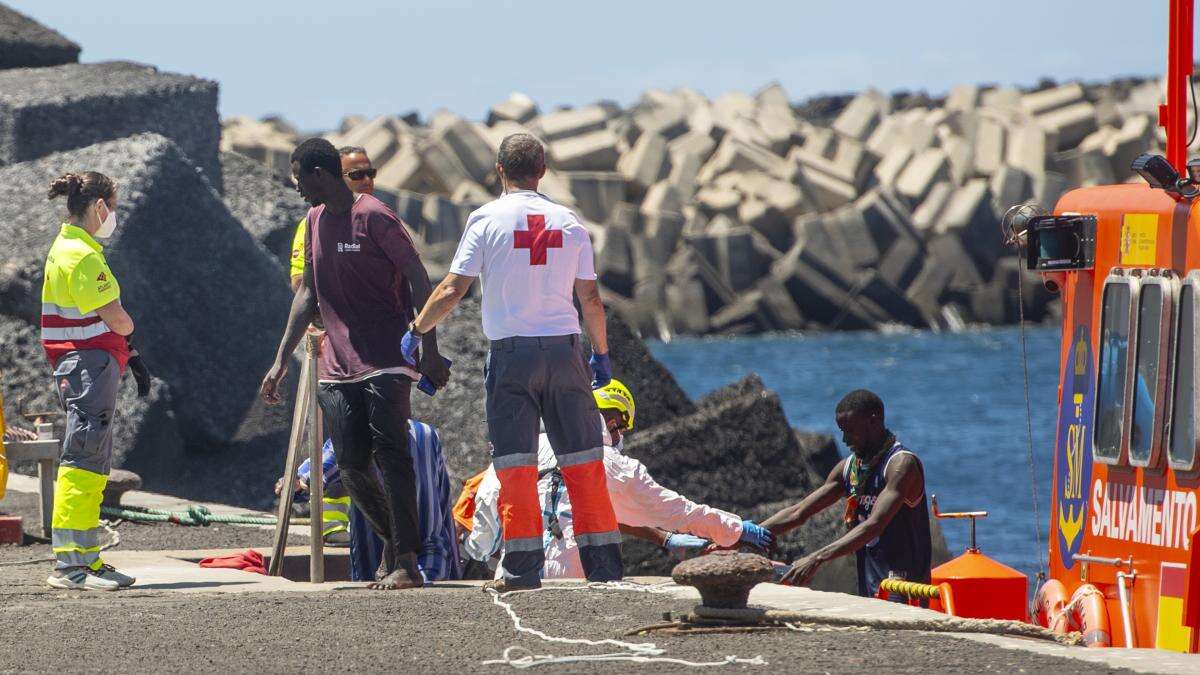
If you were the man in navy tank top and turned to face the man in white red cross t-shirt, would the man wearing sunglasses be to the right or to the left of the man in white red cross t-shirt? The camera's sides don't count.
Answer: right

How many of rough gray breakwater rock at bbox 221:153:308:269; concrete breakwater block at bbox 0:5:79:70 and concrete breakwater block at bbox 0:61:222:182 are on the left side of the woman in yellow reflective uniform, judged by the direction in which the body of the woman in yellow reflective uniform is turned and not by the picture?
3

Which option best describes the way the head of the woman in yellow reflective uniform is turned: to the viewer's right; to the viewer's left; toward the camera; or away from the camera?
to the viewer's right

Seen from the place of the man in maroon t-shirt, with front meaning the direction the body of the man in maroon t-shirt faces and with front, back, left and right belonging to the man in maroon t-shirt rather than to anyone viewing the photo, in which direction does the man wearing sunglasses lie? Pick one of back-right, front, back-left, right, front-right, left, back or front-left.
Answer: back-right

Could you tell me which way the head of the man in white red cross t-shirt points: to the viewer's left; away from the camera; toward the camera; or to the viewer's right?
away from the camera

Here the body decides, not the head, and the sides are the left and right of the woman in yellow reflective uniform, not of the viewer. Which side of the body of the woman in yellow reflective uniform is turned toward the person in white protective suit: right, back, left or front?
front

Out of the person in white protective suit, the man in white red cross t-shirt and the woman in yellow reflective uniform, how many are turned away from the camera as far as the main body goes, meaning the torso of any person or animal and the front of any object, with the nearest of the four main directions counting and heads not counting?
1

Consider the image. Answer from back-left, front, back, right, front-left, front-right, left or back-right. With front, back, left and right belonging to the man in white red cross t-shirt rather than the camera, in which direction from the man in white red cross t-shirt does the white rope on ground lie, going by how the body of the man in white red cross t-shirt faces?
back

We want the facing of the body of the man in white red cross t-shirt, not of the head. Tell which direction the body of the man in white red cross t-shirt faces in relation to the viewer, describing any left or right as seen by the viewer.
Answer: facing away from the viewer

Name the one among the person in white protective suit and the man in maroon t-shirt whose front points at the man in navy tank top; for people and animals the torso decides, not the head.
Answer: the person in white protective suit

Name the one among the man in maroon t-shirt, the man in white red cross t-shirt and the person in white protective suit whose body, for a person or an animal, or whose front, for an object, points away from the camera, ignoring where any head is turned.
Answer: the man in white red cross t-shirt

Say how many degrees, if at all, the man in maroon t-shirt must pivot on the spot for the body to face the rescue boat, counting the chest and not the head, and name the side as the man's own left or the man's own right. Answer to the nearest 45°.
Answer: approximately 135° to the man's own left

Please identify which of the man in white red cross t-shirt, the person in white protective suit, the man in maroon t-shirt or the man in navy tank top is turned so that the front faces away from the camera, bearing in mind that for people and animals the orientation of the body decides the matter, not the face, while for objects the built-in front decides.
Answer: the man in white red cross t-shirt

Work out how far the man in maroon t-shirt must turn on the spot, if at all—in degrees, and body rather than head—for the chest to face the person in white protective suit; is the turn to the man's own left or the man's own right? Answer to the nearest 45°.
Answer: approximately 135° to the man's own left

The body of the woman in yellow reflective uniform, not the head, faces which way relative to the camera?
to the viewer's right

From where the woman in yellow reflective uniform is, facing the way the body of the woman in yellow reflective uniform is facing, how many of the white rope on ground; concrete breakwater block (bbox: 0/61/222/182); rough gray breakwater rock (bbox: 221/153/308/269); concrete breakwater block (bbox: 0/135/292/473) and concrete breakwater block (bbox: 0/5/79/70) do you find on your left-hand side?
4

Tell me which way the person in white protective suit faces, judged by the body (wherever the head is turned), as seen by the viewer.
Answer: to the viewer's right

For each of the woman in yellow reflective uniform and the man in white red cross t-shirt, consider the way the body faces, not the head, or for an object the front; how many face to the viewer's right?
1
